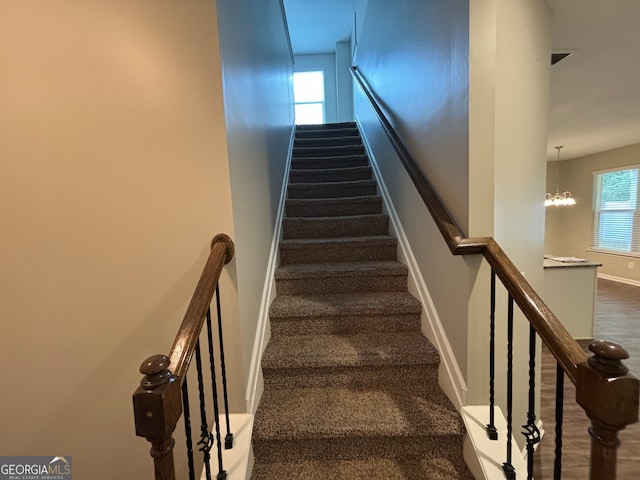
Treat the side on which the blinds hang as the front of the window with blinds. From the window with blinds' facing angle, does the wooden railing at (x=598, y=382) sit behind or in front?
in front

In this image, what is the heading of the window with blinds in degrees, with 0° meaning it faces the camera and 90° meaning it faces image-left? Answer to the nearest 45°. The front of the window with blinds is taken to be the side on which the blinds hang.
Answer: approximately 45°
